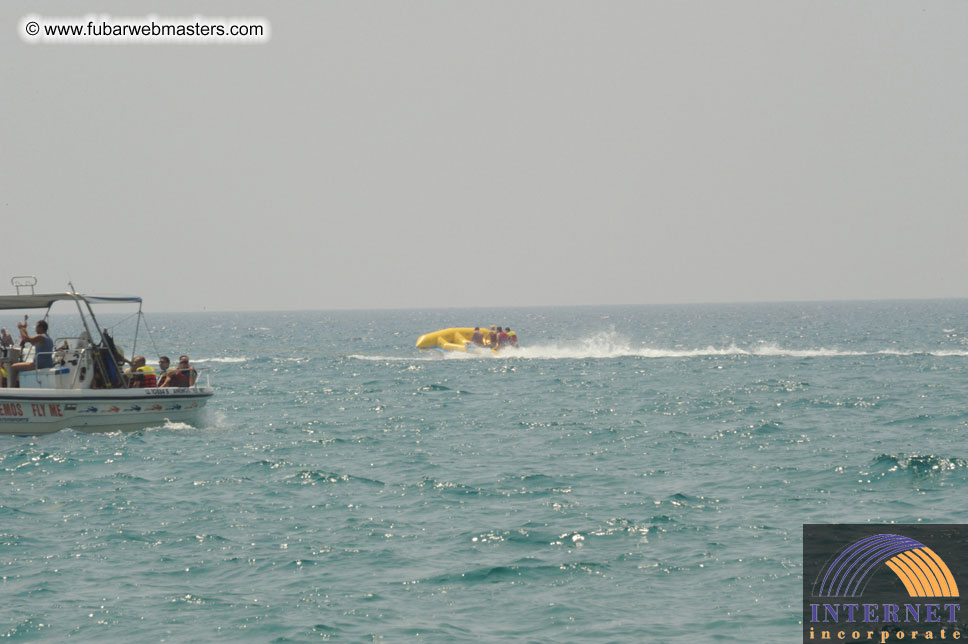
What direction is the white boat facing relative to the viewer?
to the viewer's right
